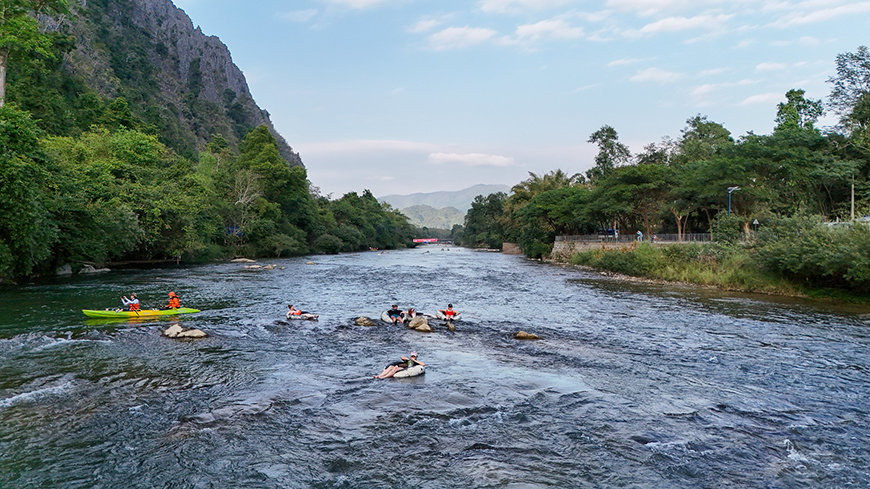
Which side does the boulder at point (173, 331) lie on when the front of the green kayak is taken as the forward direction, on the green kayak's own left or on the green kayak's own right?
on the green kayak's own left

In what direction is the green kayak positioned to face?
to the viewer's left

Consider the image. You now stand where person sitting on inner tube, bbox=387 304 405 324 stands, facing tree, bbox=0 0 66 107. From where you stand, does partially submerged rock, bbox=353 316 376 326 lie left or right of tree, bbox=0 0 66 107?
left

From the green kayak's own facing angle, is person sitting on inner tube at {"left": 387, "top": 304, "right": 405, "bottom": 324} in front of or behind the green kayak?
behind

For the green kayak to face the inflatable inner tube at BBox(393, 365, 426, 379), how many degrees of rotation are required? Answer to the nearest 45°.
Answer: approximately 135° to its left
